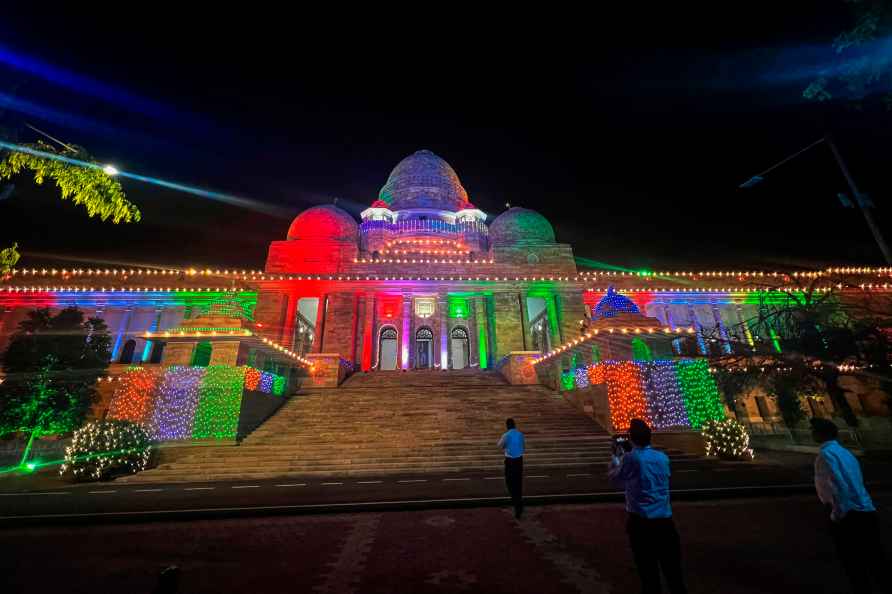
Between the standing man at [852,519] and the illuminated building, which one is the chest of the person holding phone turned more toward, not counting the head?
the illuminated building

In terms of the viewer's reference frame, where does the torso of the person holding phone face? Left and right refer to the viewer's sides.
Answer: facing away from the viewer and to the left of the viewer

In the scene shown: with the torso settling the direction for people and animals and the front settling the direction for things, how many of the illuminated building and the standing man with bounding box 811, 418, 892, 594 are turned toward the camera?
1

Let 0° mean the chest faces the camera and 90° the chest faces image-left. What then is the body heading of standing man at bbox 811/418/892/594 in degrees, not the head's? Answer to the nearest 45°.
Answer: approximately 135°

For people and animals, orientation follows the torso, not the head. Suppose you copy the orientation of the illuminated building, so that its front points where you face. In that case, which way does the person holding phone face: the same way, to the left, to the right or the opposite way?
the opposite way

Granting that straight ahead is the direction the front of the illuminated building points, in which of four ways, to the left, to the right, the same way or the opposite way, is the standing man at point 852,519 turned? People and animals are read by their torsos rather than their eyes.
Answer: the opposite way

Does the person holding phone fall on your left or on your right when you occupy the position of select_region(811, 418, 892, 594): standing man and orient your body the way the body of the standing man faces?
on your left
